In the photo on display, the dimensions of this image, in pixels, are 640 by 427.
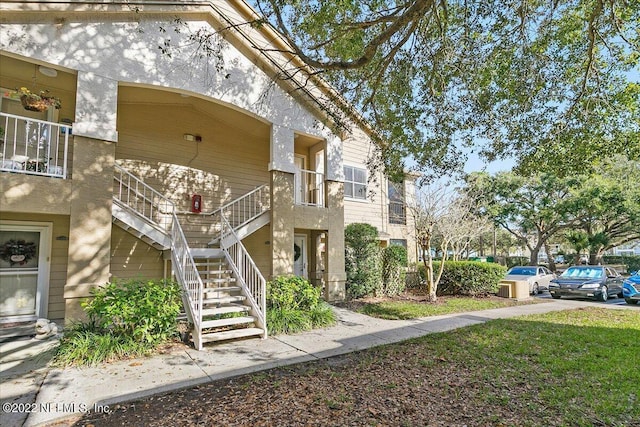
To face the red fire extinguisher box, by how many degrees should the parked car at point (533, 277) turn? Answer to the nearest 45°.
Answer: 0° — it already faces it

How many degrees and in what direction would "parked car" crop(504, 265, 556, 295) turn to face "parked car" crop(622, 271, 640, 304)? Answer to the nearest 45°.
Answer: approximately 90° to its left

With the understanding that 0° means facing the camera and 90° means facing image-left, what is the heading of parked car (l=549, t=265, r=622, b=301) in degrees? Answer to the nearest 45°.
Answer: approximately 45°

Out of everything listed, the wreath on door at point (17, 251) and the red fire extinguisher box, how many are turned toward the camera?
2

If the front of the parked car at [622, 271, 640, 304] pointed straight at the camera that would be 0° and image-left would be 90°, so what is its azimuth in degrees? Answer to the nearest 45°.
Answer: approximately 45°

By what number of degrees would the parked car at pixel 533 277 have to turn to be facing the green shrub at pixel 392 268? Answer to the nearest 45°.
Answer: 0° — it already faces it

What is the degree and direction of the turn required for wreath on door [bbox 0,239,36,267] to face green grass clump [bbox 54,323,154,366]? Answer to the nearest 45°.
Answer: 0° — it already faces it

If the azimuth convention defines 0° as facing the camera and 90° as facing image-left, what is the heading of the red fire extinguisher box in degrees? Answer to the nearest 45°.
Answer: approximately 0°

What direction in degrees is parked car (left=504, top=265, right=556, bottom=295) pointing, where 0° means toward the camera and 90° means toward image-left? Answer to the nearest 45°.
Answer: approximately 45°

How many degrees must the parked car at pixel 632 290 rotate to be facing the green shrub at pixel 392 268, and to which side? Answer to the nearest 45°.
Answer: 0° — it already faces it
